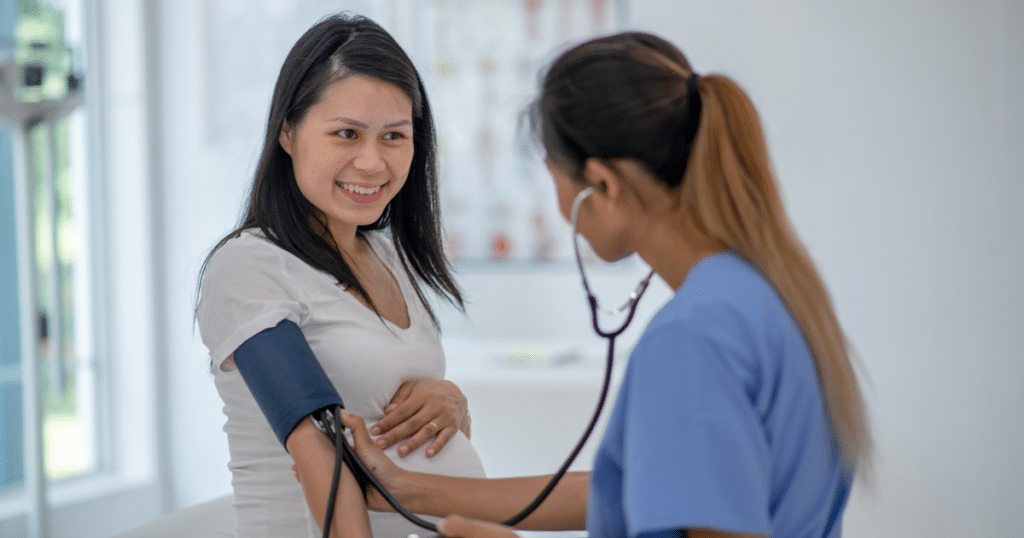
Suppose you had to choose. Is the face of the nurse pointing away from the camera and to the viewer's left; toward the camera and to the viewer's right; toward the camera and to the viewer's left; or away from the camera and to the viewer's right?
away from the camera and to the viewer's left

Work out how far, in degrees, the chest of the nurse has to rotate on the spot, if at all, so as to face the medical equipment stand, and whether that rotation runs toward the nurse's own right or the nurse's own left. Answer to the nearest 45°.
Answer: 0° — they already face it

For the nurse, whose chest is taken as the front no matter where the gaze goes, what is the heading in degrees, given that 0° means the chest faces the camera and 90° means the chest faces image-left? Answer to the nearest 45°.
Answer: approximately 135°
